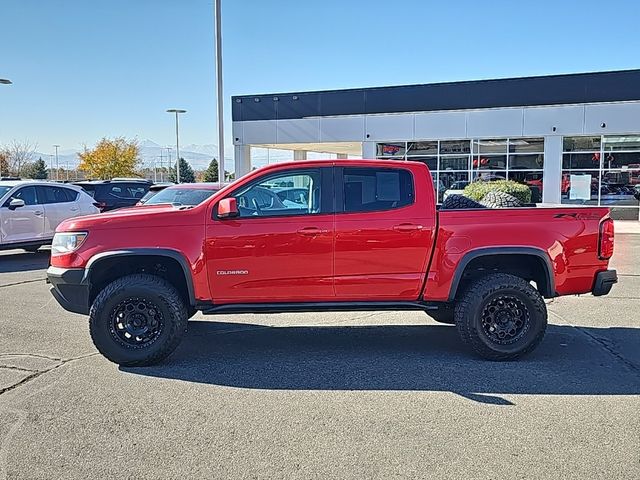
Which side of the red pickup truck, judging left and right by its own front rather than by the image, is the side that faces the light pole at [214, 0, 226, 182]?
right

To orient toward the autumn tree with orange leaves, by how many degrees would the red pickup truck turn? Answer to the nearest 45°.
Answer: approximately 45° to its right

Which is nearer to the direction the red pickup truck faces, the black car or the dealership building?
the black car

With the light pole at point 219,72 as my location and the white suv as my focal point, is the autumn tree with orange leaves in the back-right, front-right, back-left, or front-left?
back-right

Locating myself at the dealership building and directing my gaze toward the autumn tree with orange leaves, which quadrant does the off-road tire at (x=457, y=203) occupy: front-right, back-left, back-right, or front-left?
back-left

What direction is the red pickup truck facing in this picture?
to the viewer's left

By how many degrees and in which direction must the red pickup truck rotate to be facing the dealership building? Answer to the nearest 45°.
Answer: approximately 90° to its right
